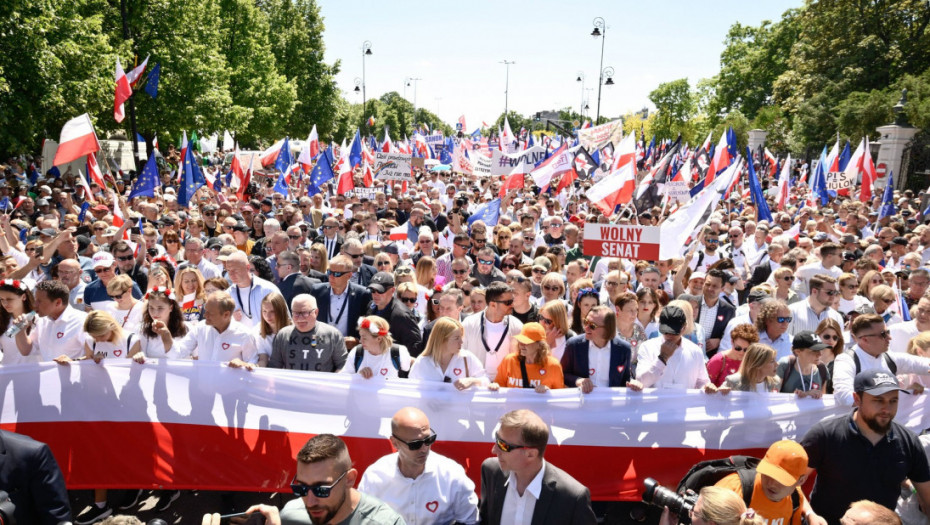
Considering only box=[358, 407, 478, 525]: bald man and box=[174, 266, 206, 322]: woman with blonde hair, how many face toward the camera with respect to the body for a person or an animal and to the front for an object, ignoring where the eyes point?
2

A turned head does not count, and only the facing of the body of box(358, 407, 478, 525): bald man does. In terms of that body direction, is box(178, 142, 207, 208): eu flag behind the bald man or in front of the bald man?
behind

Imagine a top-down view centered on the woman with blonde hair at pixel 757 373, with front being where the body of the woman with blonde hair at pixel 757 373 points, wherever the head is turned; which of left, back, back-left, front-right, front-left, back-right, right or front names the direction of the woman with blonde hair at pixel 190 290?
back-right

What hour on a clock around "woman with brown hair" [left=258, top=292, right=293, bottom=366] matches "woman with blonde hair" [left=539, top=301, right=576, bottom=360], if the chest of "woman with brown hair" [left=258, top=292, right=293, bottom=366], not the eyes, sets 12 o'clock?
"woman with blonde hair" [left=539, top=301, right=576, bottom=360] is roughly at 8 o'clock from "woman with brown hair" [left=258, top=292, right=293, bottom=366].

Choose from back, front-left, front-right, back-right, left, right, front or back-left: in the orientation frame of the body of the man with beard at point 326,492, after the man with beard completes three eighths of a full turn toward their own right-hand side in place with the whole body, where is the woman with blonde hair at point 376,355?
front

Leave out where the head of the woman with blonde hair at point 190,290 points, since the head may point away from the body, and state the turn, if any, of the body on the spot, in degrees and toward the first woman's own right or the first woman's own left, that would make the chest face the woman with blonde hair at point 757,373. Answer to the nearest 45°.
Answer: approximately 45° to the first woman's own left

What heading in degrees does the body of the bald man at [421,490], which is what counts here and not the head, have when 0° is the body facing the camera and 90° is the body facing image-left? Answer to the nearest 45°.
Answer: approximately 0°

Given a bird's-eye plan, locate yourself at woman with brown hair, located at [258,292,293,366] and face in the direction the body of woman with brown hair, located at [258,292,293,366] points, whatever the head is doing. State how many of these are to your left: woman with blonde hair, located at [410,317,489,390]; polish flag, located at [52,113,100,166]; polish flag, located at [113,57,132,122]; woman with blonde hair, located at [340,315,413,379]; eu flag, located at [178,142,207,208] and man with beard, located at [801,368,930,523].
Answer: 3

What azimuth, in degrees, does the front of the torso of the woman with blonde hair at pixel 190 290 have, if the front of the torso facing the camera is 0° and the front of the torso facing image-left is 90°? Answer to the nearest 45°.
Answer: approximately 0°

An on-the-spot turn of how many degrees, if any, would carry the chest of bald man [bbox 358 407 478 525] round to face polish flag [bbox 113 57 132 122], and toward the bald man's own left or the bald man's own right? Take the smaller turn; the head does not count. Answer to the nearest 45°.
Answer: approximately 135° to the bald man's own right

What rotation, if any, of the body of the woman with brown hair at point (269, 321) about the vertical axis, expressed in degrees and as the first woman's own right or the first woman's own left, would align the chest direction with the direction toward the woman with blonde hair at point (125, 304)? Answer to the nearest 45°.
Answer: approximately 90° to the first woman's own right

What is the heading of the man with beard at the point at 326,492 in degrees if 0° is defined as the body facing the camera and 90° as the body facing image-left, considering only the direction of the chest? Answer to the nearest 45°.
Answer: approximately 45°
